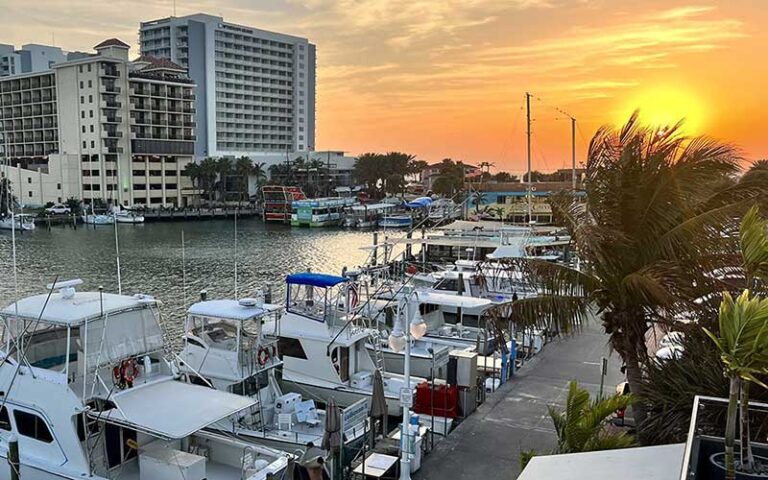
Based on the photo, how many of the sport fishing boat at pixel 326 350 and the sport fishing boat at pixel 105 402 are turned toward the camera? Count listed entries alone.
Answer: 0

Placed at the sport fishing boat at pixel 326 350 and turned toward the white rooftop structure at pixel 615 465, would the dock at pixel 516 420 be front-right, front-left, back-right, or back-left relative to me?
front-left

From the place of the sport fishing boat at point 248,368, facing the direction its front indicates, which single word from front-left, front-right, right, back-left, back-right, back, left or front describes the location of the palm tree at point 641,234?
back

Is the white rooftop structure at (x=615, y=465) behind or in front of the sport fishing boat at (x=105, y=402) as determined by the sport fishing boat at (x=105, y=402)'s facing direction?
behind

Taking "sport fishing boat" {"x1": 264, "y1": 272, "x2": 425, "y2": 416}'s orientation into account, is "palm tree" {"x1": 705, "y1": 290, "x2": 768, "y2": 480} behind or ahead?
behind

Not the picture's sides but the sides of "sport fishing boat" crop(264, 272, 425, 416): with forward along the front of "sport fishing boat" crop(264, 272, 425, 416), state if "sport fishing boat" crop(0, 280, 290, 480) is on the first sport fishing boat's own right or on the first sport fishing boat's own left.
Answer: on the first sport fishing boat's own left

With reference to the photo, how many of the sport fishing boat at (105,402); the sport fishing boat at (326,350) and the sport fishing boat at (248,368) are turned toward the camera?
0

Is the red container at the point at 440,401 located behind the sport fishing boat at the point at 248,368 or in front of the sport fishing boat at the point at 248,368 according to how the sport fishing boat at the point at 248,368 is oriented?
behind

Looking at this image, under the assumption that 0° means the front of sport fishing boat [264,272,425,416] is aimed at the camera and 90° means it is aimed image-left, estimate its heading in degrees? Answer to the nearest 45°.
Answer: approximately 135°

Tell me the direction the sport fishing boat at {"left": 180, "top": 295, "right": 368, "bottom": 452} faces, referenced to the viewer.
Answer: facing away from the viewer and to the left of the viewer

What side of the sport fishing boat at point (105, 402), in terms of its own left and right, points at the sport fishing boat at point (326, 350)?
right

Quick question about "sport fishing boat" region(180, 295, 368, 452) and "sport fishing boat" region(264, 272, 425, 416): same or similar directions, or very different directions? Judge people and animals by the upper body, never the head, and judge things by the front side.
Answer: same or similar directions

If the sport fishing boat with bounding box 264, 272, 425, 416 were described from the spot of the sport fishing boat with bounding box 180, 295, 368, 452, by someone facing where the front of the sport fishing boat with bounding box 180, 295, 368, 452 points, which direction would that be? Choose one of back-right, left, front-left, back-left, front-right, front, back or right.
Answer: right

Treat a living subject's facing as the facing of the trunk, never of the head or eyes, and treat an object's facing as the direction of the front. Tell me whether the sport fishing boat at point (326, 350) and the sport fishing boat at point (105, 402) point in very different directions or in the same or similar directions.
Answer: same or similar directions

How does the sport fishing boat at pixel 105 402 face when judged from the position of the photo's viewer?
facing away from the viewer and to the left of the viewer
